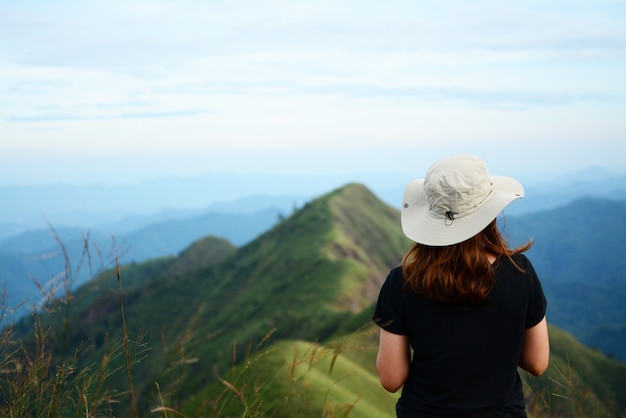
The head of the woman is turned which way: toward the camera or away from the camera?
away from the camera

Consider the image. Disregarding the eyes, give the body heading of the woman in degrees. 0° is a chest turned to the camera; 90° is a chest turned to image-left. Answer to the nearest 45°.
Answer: approximately 180°
